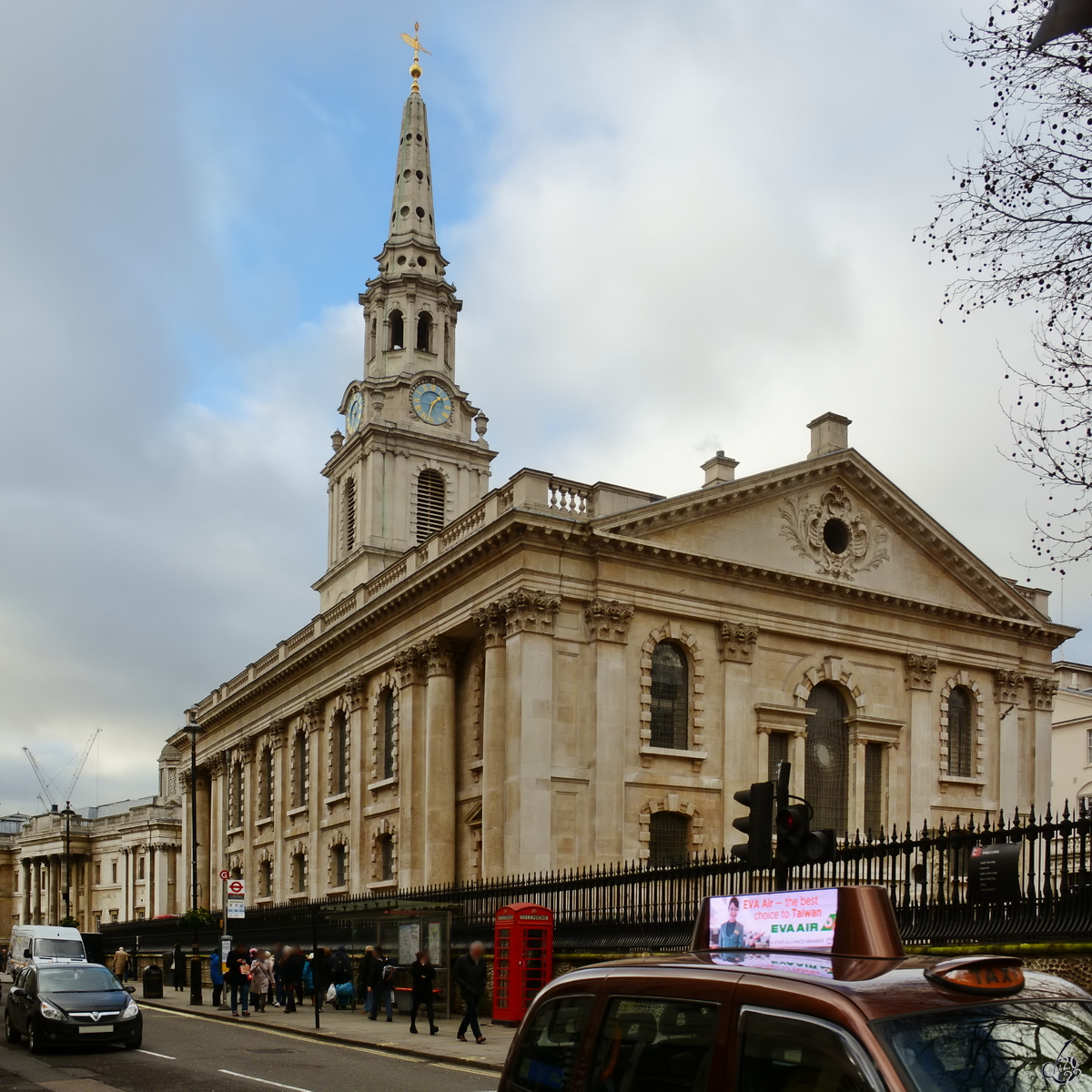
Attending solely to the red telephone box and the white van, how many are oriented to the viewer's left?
0

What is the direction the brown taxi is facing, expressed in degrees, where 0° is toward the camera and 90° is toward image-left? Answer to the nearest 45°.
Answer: approximately 315°

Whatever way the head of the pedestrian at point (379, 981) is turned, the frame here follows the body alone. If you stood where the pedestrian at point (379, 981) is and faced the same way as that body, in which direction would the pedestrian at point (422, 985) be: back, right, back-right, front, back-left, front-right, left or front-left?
back-left

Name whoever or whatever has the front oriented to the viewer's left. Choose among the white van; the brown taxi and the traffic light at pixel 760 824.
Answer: the traffic light

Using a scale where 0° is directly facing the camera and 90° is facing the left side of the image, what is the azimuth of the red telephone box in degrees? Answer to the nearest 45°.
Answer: approximately 315°

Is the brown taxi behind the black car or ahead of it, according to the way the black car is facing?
ahead

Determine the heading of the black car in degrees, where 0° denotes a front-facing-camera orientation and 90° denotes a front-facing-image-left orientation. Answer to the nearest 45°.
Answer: approximately 315°

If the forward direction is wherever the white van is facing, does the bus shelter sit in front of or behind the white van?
in front

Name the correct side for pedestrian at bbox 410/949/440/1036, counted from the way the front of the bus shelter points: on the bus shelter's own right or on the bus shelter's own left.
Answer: on the bus shelter's own left
